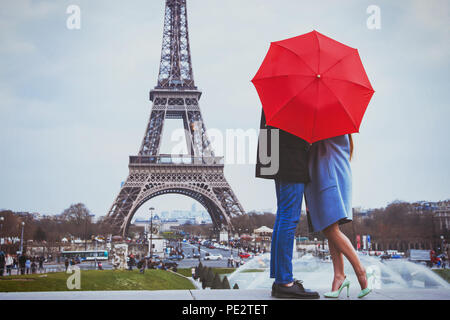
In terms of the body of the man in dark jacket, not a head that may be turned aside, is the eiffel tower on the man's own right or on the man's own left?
on the man's own left

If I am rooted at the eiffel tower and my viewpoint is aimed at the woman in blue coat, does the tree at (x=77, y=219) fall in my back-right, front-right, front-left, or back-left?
front-right

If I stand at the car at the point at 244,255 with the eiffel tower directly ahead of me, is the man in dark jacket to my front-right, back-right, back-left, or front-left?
back-left

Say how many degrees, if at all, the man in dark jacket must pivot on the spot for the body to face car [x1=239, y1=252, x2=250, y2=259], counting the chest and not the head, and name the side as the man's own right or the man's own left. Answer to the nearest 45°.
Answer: approximately 90° to the man's own left

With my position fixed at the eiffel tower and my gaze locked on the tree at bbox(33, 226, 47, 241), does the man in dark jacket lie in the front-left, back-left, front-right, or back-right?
front-left

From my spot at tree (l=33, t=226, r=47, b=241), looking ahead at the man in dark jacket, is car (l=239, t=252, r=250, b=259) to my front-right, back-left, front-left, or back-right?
front-left

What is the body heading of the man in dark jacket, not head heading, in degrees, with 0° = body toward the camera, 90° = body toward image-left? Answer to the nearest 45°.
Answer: approximately 270°
